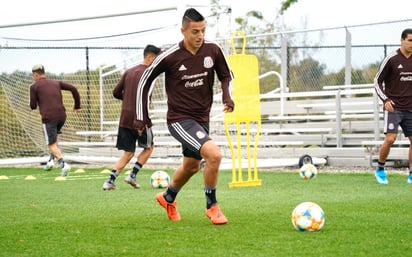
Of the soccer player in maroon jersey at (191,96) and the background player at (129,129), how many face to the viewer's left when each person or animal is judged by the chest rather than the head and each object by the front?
0

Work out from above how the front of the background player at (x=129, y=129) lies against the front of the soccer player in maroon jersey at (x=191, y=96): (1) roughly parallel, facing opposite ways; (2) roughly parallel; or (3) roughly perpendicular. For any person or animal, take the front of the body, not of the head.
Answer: roughly perpendicular

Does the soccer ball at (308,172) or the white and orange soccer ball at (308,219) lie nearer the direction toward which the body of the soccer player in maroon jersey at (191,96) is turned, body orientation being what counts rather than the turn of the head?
the white and orange soccer ball

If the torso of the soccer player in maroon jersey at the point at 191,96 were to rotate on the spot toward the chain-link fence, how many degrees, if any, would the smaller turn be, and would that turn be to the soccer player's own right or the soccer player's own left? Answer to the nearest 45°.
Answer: approximately 135° to the soccer player's own left

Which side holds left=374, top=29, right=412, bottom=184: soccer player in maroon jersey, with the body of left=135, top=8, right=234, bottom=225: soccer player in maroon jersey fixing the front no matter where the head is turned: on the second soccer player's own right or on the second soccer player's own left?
on the second soccer player's own left

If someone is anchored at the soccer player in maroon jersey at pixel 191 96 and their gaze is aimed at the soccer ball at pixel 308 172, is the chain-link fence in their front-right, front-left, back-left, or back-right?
front-left
